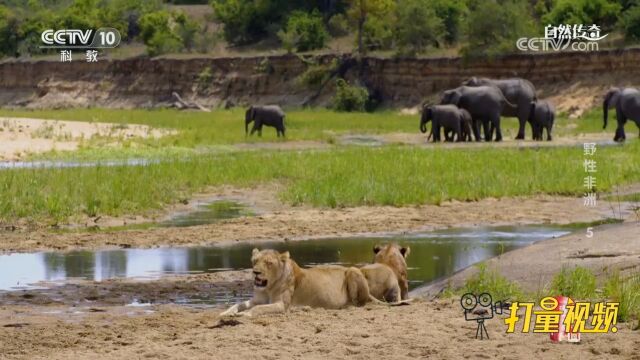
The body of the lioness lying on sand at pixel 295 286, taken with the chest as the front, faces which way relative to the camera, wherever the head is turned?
to the viewer's left

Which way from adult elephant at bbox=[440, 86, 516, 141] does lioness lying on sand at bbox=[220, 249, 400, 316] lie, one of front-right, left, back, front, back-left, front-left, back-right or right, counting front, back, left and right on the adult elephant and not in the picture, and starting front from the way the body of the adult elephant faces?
left

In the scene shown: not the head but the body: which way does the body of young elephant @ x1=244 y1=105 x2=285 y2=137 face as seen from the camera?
to the viewer's left

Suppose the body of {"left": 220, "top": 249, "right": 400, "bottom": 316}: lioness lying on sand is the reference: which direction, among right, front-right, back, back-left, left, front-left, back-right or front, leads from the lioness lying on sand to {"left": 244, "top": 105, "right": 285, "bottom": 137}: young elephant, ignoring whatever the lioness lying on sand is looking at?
right

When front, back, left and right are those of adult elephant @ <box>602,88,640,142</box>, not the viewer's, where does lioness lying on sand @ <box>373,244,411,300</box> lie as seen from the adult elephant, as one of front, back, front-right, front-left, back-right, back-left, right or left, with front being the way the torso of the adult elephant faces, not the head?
left

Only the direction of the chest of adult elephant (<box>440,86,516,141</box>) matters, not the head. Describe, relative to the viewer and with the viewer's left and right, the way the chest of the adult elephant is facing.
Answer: facing to the left of the viewer

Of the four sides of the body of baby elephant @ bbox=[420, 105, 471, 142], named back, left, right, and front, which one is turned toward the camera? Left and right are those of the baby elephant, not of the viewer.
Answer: left
